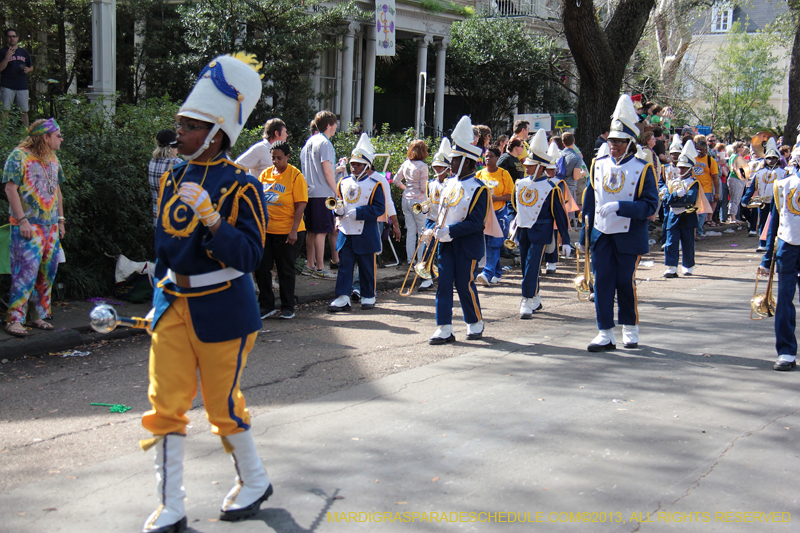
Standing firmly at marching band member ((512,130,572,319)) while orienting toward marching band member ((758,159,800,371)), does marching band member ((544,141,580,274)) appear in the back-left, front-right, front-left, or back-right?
back-left

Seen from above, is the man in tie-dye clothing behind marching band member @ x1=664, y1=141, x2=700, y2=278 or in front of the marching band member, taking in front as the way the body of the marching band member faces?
in front

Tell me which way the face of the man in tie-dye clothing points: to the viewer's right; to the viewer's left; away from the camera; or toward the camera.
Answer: to the viewer's right

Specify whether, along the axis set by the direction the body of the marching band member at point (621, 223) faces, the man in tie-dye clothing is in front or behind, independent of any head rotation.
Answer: in front

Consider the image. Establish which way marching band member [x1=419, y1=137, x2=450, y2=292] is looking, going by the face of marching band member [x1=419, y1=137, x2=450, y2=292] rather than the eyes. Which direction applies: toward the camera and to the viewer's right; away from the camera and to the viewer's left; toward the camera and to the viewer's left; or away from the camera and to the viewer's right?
toward the camera and to the viewer's left

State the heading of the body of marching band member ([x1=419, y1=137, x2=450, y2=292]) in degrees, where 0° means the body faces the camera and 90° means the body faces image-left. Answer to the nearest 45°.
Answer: approximately 45°

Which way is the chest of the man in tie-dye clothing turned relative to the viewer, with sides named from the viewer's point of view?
facing the viewer and to the right of the viewer

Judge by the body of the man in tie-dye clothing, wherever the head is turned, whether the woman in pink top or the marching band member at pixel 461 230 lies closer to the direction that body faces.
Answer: the marching band member

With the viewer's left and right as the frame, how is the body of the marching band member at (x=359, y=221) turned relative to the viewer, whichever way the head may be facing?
facing the viewer and to the left of the viewer
